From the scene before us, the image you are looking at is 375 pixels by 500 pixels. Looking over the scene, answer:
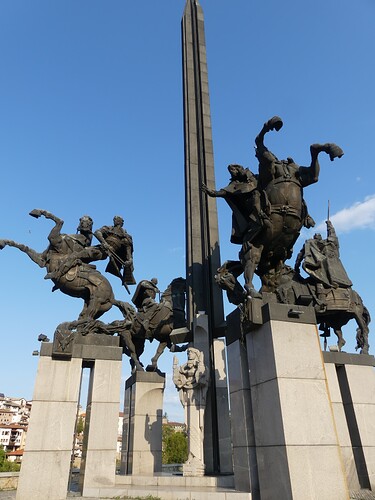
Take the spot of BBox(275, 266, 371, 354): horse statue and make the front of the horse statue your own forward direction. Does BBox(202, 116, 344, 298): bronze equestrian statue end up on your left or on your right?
on your left

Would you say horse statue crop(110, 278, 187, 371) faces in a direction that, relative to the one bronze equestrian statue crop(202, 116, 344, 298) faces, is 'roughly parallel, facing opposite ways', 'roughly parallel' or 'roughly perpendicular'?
roughly perpendicular

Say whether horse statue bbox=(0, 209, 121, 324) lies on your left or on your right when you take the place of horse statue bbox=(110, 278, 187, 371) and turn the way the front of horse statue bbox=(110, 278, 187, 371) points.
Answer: on your right

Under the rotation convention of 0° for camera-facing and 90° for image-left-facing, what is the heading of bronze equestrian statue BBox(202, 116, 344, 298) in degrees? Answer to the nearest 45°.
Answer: approximately 315°

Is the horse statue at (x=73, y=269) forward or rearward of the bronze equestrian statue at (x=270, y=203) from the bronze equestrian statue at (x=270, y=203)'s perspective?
rearward

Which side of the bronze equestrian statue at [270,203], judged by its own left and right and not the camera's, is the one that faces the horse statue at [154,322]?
back
